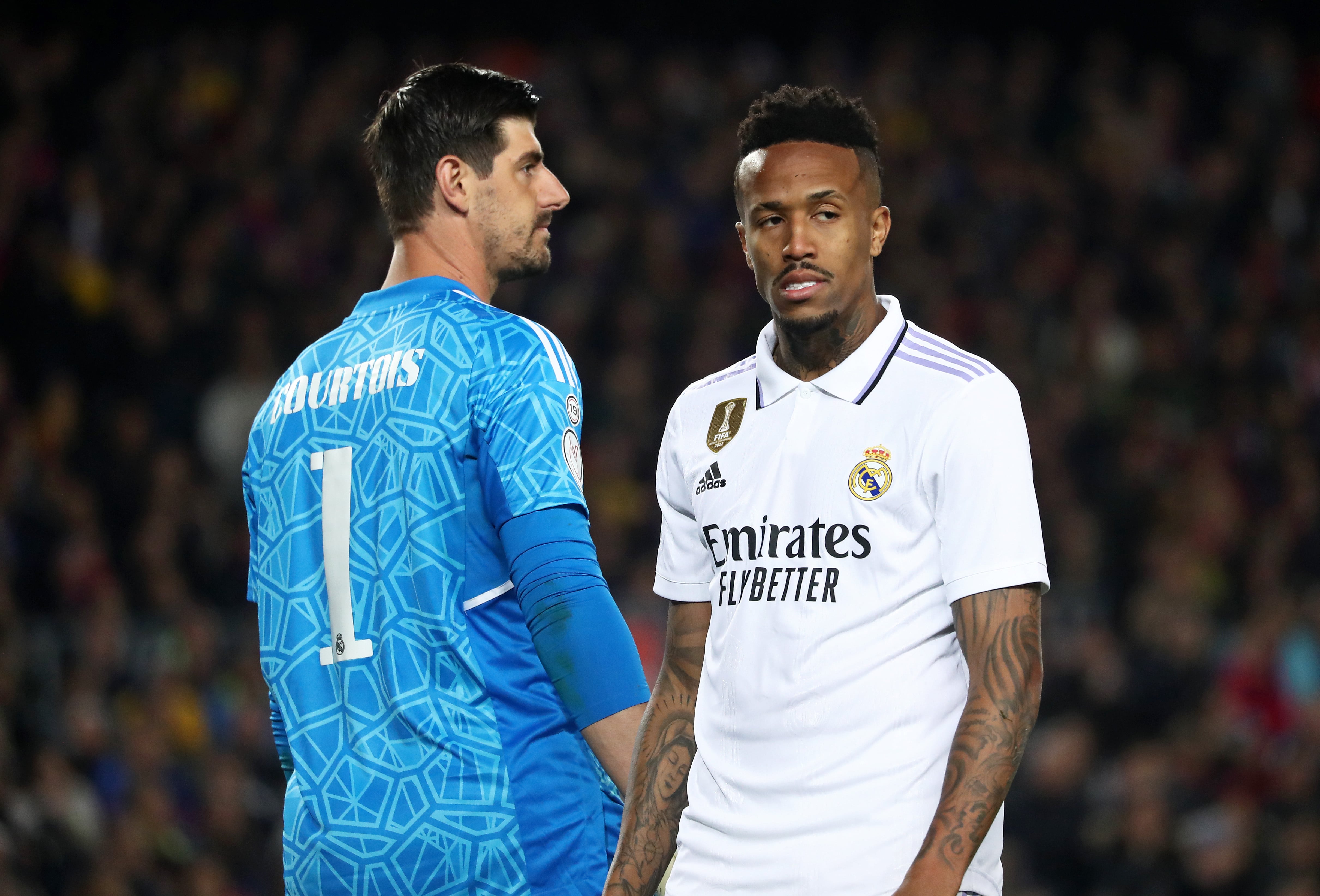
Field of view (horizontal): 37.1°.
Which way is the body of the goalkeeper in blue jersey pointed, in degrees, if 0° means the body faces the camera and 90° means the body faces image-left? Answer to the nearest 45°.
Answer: approximately 225°

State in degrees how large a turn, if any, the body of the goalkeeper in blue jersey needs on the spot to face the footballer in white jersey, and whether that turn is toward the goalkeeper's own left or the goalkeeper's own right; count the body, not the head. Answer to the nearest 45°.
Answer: approximately 45° to the goalkeeper's own right

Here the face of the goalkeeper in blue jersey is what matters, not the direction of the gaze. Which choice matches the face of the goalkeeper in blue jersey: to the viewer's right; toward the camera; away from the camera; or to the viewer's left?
to the viewer's right
